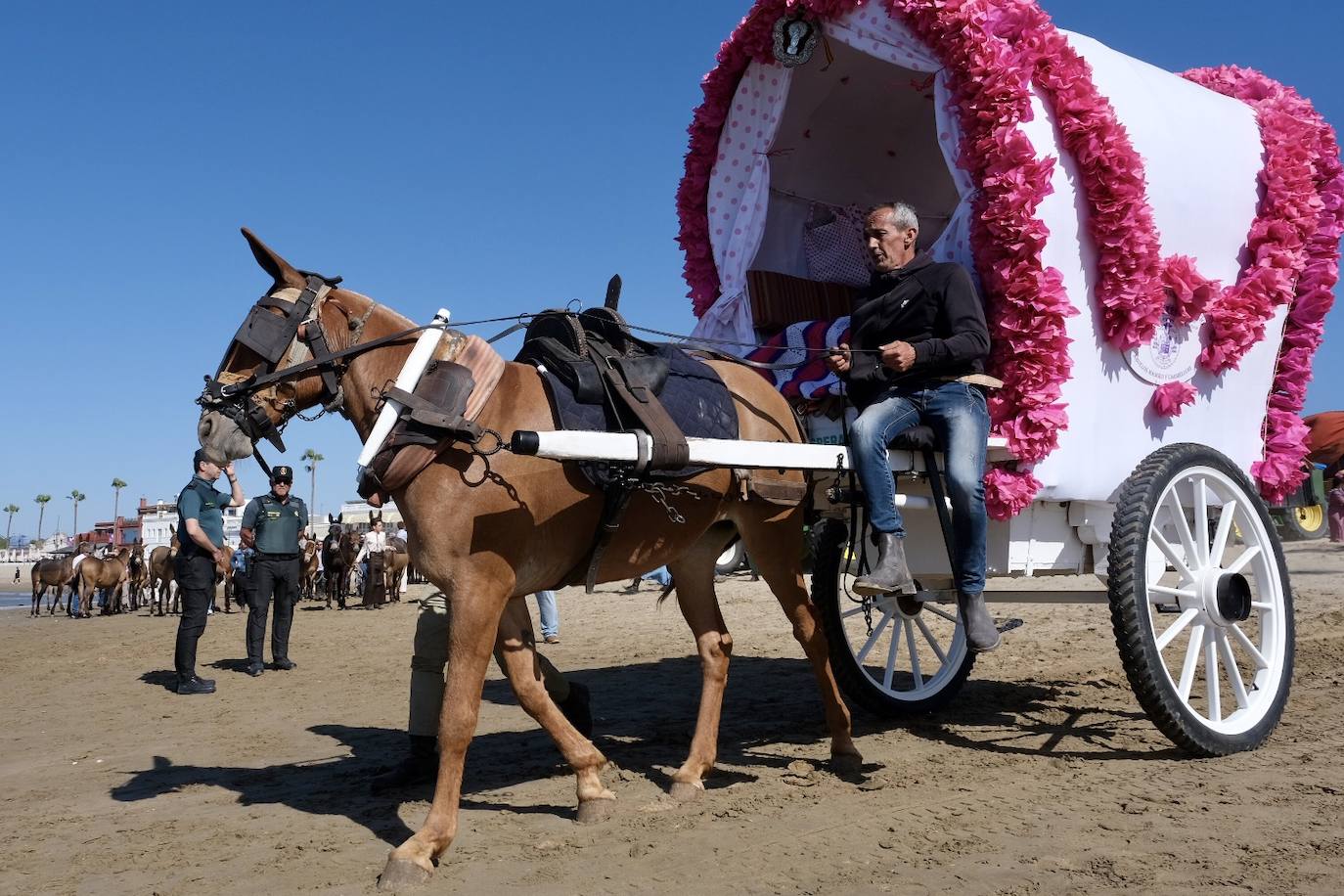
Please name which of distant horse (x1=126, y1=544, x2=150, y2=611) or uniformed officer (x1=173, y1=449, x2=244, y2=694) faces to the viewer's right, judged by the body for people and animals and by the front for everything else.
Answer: the uniformed officer

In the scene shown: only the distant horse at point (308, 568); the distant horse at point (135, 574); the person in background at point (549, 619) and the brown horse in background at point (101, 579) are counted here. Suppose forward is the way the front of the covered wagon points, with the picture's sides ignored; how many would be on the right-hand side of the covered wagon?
4

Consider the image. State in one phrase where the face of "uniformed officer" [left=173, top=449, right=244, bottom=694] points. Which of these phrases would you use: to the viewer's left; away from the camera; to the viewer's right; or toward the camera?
to the viewer's right

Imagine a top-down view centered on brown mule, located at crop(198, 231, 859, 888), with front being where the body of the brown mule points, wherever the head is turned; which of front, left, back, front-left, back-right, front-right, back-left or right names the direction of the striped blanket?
back

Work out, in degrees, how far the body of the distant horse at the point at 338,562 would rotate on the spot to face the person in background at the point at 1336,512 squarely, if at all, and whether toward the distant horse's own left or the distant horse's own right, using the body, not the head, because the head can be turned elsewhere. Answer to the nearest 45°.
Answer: approximately 45° to the distant horse's own left

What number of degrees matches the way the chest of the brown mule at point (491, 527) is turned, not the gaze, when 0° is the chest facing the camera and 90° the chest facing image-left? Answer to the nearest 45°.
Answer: approximately 45°

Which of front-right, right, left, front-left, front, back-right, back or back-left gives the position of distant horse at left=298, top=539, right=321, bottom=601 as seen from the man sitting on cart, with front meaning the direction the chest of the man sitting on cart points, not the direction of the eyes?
right

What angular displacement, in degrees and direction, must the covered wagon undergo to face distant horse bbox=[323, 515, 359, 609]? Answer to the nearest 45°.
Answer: approximately 90° to its right

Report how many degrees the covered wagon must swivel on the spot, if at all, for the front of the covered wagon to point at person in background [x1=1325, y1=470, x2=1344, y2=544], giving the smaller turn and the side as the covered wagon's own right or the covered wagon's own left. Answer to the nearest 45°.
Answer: approximately 135° to the covered wagon's own right

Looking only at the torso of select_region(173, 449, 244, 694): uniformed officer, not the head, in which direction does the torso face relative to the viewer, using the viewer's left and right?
facing to the right of the viewer
